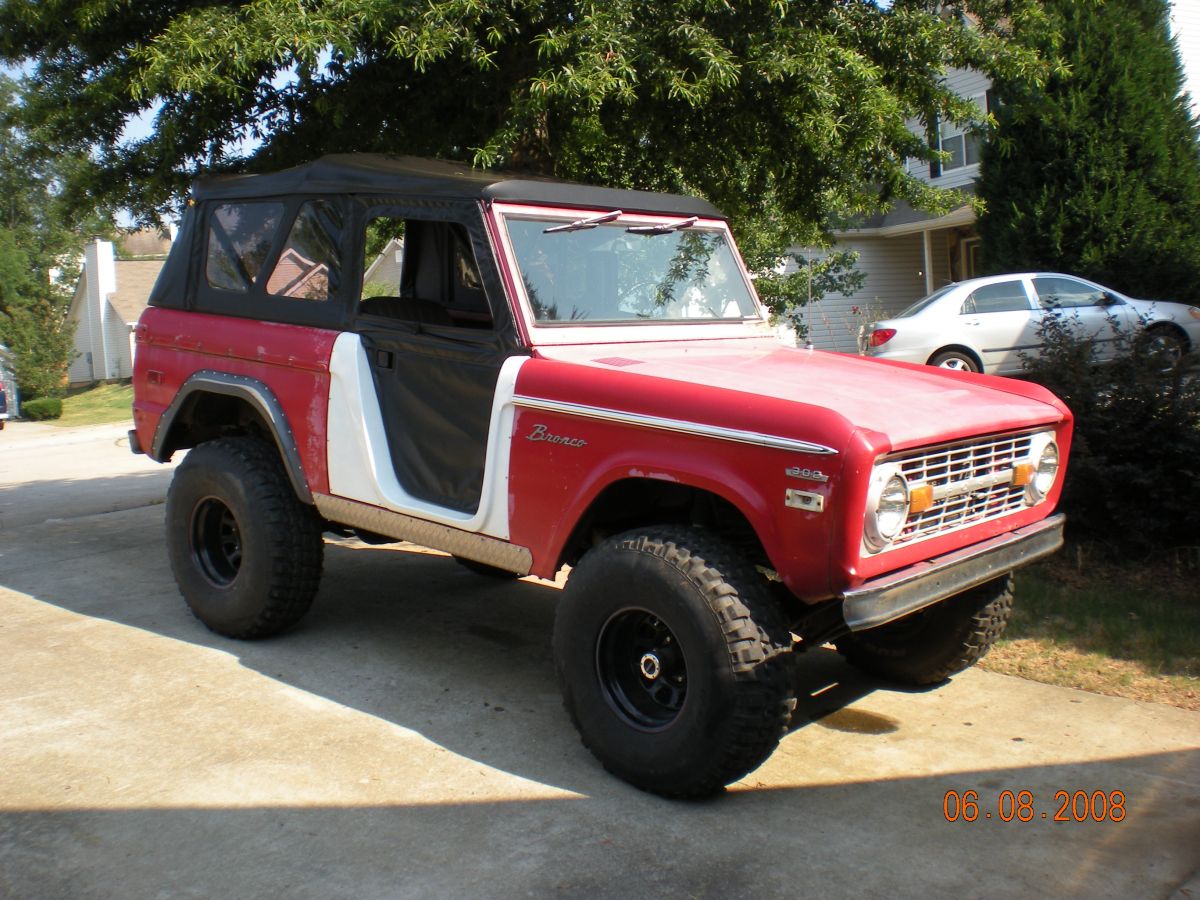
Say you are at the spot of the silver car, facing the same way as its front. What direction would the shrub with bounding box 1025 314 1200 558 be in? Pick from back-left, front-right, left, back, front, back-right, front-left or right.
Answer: right

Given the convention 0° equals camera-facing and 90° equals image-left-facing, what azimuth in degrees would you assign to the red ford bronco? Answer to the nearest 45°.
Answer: approximately 315°

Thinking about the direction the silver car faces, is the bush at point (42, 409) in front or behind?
behind

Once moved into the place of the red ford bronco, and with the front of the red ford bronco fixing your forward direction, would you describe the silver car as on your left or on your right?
on your left

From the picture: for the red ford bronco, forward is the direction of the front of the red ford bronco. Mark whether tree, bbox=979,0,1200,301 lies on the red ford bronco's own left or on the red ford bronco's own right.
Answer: on the red ford bronco's own left

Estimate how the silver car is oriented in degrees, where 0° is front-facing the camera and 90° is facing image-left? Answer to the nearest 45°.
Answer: approximately 270°

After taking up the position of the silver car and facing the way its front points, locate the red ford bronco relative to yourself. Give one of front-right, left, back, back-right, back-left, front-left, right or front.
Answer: right

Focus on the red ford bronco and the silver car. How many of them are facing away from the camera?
0
